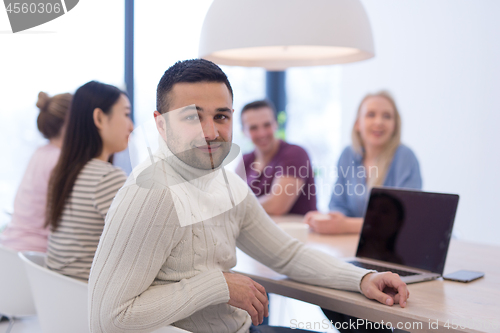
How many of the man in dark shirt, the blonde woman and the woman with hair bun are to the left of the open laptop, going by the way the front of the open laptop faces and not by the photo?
0

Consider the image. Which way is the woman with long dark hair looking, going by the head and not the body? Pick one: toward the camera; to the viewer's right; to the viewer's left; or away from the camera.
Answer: to the viewer's right

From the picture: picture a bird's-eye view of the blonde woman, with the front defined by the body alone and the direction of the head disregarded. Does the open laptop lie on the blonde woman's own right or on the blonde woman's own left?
on the blonde woman's own left

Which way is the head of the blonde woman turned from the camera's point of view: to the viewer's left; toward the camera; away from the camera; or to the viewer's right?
toward the camera

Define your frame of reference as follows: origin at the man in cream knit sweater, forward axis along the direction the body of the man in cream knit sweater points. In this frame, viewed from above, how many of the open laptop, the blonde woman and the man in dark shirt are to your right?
0

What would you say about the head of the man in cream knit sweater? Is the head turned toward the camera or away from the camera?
toward the camera

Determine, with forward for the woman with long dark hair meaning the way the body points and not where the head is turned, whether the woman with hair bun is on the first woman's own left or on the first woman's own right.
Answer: on the first woman's own left

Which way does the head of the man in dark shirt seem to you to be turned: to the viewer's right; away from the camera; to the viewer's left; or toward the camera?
toward the camera

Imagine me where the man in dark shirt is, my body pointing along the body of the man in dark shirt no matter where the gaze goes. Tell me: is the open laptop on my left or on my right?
on my left

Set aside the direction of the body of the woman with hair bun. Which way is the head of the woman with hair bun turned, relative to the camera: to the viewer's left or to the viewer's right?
to the viewer's right

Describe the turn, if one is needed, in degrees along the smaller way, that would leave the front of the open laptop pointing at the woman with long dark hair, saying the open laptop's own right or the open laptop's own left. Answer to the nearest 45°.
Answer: approximately 45° to the open laptop's own right

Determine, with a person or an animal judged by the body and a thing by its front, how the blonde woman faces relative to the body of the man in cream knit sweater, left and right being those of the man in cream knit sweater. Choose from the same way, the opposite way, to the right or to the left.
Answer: to the right

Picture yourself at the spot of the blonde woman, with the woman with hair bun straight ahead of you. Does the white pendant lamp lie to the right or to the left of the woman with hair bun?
left

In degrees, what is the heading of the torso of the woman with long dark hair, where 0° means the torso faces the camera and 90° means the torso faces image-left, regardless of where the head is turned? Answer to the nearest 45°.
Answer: approximately 225°

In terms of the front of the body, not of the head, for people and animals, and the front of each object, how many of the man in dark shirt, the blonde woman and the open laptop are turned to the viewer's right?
0
